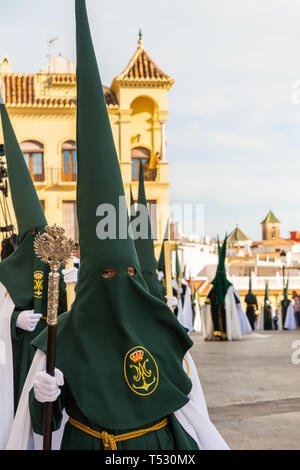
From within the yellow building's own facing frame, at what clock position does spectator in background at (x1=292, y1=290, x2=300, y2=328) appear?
The spectator in background is roughly at 10 o'clock from the yellow building.

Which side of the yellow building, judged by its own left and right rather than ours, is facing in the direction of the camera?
front
